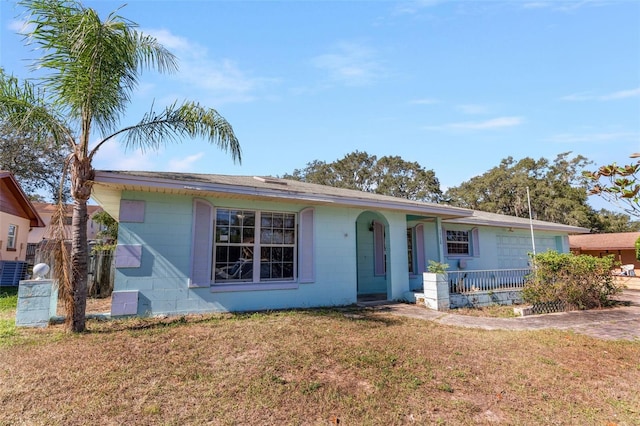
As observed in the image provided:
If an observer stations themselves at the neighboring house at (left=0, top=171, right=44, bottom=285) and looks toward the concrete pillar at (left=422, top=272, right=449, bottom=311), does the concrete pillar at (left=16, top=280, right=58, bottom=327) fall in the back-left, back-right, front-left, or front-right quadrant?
front-right

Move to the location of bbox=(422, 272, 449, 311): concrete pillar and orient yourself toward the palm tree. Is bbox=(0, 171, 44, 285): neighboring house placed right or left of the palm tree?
right

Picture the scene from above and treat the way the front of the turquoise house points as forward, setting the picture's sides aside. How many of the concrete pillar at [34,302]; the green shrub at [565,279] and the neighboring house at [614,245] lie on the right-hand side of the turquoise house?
1

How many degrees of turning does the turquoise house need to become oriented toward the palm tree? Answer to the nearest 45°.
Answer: approximately 90° to its right

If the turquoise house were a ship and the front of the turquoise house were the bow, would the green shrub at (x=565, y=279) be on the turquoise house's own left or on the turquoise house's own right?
on the turquoise house's own left

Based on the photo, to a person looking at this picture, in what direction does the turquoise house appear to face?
facing the viewer and to the right of the viewer

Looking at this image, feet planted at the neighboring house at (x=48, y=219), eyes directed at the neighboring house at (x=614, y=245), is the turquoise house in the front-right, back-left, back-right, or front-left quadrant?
front-right

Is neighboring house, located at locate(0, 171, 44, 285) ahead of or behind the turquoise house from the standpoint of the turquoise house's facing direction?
behind

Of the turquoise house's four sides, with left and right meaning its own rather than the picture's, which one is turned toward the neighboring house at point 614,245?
left

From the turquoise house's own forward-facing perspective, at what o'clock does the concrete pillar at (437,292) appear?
The concrete pillar is roughly at 10 o'clock from the turquoise house.
